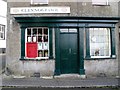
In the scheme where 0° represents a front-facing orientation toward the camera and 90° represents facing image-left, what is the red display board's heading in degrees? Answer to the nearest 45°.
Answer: approximately 0°

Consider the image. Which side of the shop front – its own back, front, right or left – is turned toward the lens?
front
